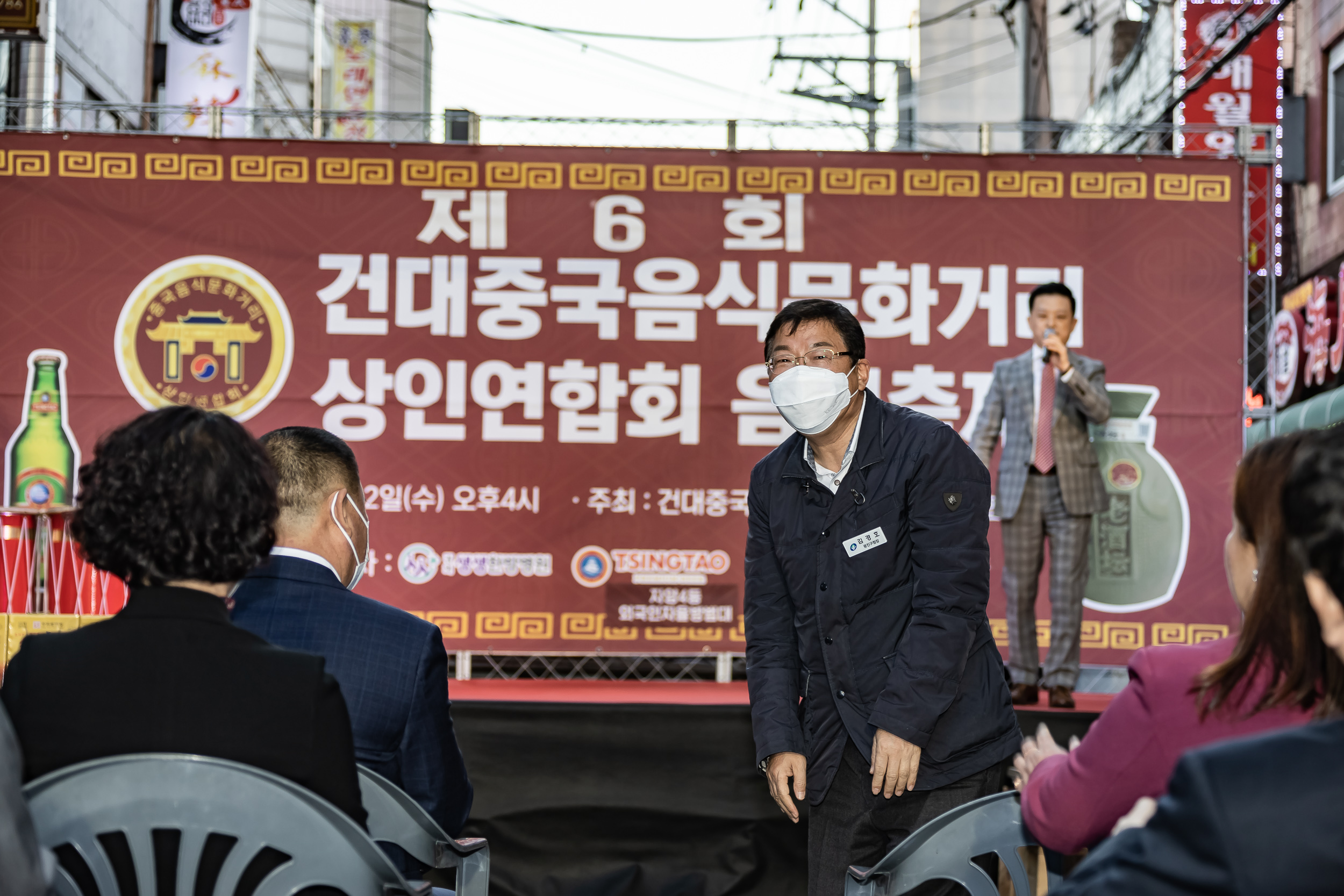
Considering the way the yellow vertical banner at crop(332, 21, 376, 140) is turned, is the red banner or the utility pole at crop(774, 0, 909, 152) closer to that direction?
the red banner

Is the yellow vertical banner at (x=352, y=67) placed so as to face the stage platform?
yes

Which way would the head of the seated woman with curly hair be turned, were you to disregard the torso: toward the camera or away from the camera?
away from the camera

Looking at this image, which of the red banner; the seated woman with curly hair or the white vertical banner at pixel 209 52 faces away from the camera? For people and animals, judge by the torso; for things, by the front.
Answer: the seated woman with curly hair

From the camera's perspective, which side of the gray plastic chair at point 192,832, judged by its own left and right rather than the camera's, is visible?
back

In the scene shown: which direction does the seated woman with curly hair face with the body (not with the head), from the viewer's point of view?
away from the camera

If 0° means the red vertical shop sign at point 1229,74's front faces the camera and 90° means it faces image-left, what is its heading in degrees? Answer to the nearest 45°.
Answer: approximately 0°
